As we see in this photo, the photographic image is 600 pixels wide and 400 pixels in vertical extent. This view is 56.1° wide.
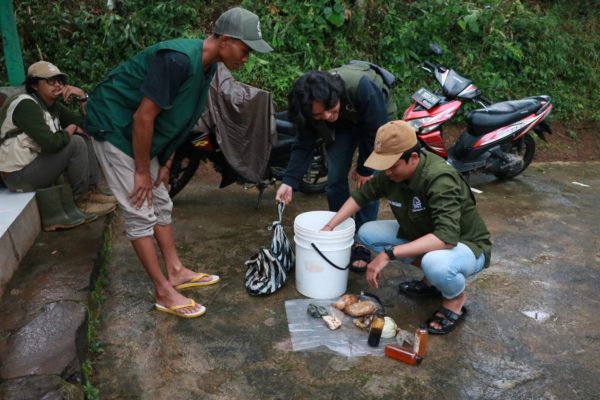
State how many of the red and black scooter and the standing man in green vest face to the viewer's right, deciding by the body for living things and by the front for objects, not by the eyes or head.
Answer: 1

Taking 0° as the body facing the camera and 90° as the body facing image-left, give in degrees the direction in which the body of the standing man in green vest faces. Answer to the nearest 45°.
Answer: approximately 270°

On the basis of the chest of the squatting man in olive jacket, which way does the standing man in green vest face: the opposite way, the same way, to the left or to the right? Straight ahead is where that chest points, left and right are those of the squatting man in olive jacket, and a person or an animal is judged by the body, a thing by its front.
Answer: the opposite way

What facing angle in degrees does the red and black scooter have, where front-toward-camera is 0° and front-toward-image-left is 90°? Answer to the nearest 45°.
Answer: approximately 45°

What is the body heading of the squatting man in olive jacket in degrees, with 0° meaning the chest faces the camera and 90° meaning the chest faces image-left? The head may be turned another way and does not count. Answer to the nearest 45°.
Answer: approximately 45°

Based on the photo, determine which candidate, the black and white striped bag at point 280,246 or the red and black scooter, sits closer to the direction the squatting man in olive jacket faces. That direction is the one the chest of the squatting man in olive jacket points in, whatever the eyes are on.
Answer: the black and white striped bag

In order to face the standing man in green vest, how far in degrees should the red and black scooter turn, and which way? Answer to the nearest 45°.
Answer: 0° — it already faces them

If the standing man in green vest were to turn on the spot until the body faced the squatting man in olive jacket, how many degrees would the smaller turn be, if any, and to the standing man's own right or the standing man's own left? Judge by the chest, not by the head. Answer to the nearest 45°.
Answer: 0° — they already face them

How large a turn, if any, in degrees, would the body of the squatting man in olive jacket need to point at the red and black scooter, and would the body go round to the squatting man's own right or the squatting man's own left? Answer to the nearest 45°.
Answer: approximately 135° to the squatting man's own right
